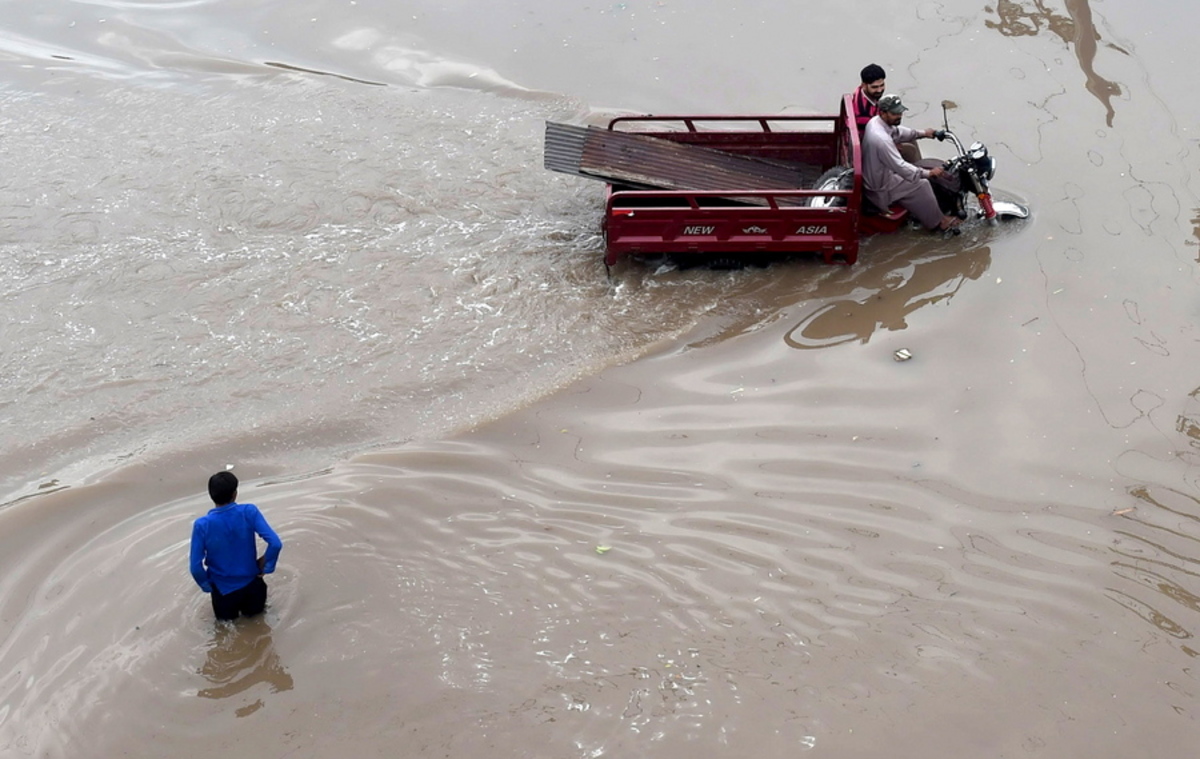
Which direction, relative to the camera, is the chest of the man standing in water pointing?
away from the camera

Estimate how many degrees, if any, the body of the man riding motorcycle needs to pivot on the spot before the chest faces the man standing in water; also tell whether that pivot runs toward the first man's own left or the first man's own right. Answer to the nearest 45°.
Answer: approximately 135° to the first man's own right

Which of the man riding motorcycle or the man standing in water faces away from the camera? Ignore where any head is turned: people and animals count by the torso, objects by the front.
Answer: the man standing in water

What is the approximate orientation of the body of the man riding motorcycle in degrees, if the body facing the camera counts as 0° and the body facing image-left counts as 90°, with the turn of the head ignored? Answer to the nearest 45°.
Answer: approximately 270°

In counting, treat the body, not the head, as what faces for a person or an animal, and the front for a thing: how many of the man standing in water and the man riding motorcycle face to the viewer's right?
1
